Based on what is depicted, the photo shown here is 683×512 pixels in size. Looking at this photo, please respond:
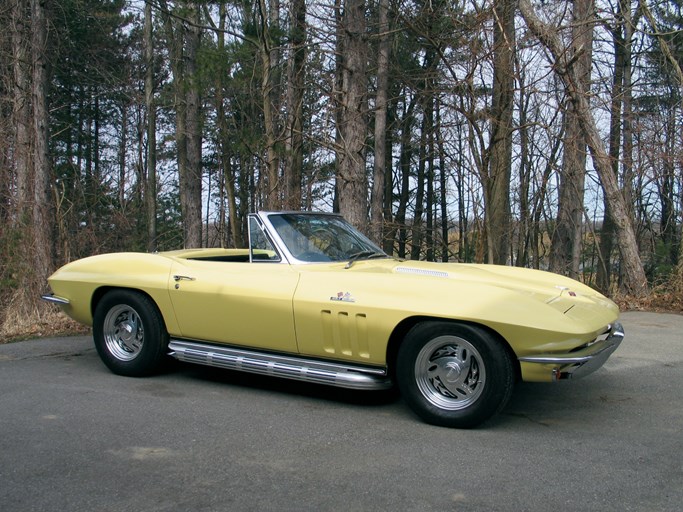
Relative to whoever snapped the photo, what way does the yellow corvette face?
facing the viewer and to the right of the viewer
